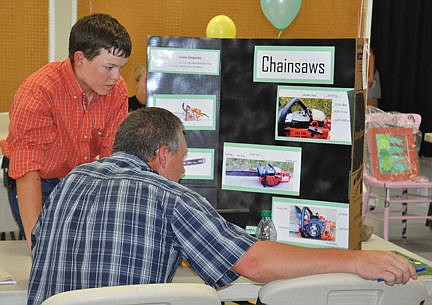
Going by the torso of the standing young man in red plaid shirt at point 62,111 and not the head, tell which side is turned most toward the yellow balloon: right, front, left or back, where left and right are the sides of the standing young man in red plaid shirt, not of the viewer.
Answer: left

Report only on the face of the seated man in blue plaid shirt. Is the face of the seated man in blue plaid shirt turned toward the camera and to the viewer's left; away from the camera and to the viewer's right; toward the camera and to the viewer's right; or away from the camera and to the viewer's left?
away from the camera and to the viewer's right

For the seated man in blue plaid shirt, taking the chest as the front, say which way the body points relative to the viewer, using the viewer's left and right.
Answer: facing away from the viewer and to the right of the viewer

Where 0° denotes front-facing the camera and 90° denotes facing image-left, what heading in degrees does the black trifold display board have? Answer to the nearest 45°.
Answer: approximately 0°

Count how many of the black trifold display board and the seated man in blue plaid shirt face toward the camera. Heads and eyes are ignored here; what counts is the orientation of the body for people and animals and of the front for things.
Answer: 1

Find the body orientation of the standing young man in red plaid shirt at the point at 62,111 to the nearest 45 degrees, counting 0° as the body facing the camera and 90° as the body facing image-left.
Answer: approximately 315°
